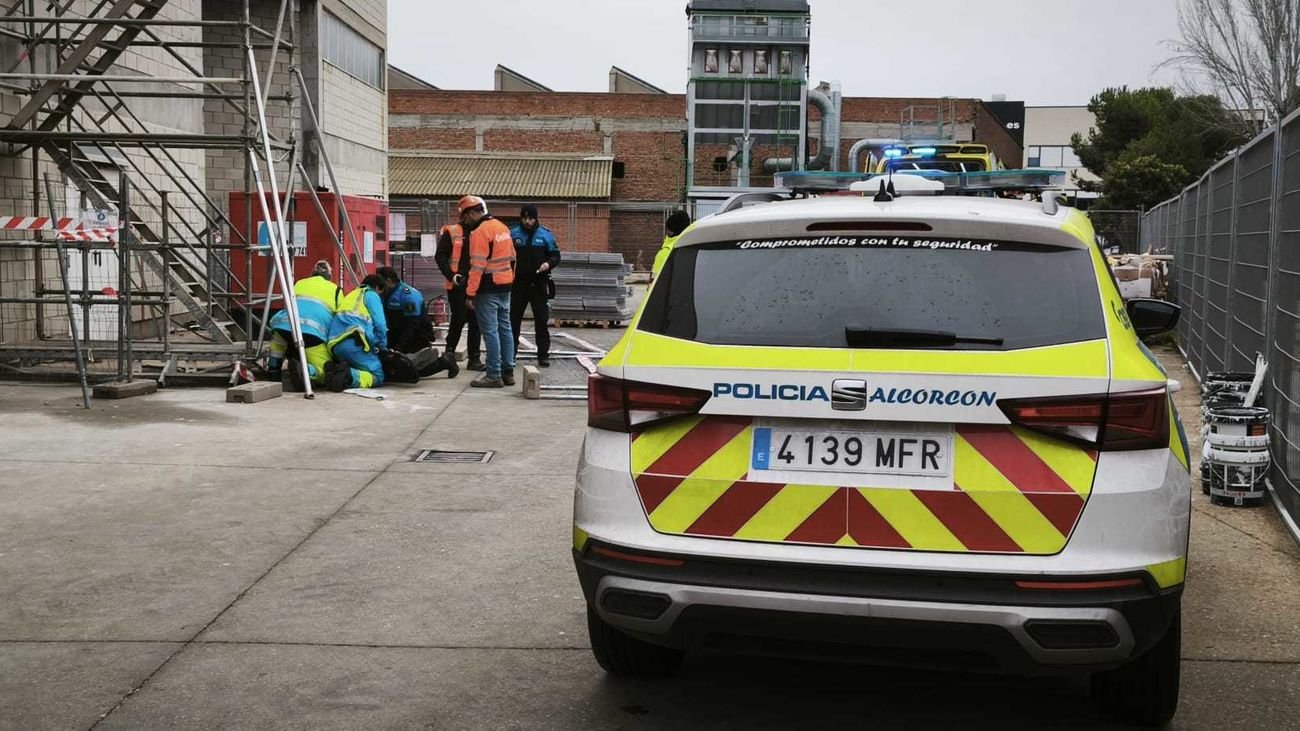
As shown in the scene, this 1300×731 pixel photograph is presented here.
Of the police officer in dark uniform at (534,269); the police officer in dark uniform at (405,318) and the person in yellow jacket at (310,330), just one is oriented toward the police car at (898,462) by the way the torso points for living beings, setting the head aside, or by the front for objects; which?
the police officer in dark uniform at (534,269)

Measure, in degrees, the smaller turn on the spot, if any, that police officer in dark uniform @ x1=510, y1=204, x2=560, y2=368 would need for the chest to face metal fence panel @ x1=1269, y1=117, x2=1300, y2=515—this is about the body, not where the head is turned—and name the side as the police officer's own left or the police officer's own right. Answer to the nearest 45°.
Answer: approximately 45° to the police officer's own left

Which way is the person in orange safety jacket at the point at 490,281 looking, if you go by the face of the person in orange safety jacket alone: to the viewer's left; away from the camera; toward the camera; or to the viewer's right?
to the viewer's left

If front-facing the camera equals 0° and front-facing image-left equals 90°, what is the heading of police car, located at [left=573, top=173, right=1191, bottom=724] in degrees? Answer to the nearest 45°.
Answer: approximately 180°

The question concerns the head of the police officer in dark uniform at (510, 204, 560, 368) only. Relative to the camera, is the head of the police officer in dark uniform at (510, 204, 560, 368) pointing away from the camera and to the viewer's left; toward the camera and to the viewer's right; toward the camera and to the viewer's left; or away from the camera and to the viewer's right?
toward the camera and to the viewer's left

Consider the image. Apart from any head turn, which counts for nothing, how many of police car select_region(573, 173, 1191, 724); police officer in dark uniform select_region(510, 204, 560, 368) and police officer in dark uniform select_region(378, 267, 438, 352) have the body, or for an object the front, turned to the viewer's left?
1

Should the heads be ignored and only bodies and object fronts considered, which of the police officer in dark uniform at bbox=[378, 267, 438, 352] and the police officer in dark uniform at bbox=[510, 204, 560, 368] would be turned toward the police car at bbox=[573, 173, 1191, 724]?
the police officer in dark uniform at bbox=[510, 204, 560, 368]

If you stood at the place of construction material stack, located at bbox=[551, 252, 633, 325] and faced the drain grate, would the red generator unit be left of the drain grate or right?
right
